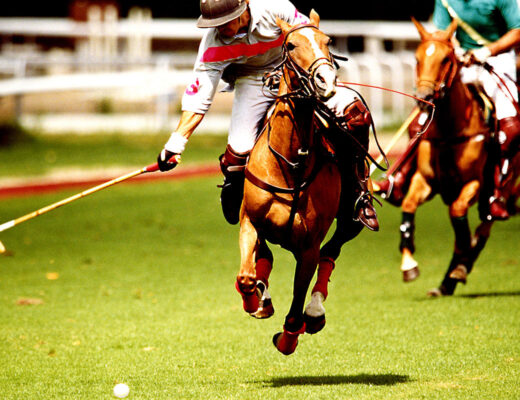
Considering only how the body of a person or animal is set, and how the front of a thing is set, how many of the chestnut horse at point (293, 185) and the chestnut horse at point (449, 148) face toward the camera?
2

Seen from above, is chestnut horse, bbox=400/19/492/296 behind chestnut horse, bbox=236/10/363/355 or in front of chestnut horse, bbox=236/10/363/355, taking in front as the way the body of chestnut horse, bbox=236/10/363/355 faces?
behind

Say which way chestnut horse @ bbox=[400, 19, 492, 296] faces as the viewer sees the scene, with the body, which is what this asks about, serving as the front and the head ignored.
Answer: toward the camera

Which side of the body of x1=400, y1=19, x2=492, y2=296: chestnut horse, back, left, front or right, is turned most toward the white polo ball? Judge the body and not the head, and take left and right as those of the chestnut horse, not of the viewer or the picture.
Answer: front

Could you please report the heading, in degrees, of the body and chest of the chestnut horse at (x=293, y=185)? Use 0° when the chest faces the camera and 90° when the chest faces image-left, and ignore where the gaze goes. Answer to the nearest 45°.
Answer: approximately 0°

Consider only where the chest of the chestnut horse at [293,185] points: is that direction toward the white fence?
no

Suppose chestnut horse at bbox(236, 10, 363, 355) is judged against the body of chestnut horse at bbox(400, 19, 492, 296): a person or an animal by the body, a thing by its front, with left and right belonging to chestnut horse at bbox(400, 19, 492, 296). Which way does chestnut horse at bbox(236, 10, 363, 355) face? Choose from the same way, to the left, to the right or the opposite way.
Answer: the same way

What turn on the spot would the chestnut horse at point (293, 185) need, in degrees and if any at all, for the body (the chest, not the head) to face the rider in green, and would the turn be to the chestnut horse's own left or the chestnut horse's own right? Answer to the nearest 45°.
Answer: approximately 135° to the chestnut horse's own left

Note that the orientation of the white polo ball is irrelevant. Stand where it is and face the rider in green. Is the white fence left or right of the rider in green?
left
